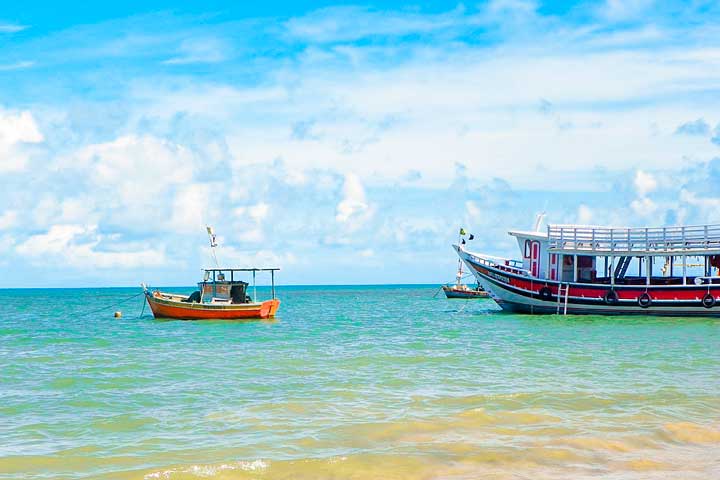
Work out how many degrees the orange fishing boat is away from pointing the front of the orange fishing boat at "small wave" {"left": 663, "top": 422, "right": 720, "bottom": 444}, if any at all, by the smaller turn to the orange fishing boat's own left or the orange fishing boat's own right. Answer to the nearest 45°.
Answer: approximately 90° to the orange fishing boat's own left

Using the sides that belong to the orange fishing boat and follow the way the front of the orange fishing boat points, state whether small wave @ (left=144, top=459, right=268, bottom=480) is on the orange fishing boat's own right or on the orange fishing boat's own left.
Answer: on the orange fishing boat's own left

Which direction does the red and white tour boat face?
to the viewer's left

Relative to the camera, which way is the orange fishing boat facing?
to the viewer's left

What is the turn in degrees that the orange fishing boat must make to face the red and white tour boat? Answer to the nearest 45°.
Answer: approximately 180°

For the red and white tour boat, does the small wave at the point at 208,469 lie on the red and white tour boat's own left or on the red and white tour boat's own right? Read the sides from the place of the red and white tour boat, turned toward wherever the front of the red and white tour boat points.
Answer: on the red and white tour boat's own left

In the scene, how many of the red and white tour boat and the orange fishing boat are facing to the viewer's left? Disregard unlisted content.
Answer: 2

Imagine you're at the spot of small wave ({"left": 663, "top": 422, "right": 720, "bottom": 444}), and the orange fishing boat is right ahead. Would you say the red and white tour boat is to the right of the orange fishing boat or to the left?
right

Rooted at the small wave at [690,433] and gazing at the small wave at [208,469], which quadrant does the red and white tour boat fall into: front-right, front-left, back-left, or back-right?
back-right

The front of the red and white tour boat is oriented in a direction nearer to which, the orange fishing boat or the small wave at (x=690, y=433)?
the orange fishing boat

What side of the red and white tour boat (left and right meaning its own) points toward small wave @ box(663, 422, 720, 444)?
left

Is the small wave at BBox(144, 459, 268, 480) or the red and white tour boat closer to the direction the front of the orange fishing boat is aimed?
the small wave
